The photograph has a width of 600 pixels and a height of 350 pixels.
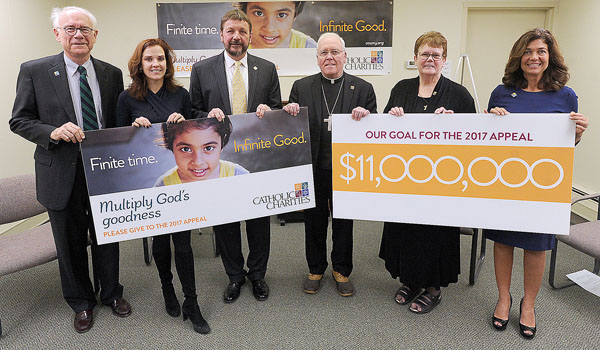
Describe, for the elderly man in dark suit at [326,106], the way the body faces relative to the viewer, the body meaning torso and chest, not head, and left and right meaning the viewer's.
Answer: facing the viewer

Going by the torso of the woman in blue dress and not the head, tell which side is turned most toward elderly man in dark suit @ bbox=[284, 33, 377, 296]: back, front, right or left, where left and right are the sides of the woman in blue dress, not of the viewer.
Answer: right

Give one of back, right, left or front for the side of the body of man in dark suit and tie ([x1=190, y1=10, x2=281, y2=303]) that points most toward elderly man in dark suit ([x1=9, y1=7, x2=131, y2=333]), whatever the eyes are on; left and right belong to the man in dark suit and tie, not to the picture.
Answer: right

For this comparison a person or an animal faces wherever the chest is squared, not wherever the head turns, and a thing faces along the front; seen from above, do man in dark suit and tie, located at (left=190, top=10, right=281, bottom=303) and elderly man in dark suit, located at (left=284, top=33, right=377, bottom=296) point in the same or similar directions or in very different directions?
same or similar directions

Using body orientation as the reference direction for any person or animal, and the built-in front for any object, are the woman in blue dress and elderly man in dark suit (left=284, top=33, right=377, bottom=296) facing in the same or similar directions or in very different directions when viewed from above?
same or similar directions

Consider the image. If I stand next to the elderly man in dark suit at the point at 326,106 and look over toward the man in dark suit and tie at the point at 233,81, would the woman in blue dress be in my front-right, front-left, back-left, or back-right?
back-left

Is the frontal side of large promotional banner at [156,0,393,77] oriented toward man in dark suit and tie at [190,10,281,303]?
yes

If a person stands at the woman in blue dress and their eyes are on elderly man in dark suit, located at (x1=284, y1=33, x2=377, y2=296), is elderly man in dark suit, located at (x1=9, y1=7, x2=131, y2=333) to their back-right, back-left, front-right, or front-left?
front-left

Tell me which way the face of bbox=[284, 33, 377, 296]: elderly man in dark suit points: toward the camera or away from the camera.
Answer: toward the camera

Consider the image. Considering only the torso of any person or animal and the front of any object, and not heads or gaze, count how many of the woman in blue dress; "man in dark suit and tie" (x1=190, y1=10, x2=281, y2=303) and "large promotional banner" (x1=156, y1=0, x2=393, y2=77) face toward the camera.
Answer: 3

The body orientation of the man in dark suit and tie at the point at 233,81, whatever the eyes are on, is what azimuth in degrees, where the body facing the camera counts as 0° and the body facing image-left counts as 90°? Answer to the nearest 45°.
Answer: approximately 0°

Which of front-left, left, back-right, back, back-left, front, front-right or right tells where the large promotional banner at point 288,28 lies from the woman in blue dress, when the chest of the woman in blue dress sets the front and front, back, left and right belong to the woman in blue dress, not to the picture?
back-right

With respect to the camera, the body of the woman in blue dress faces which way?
toward the camera
